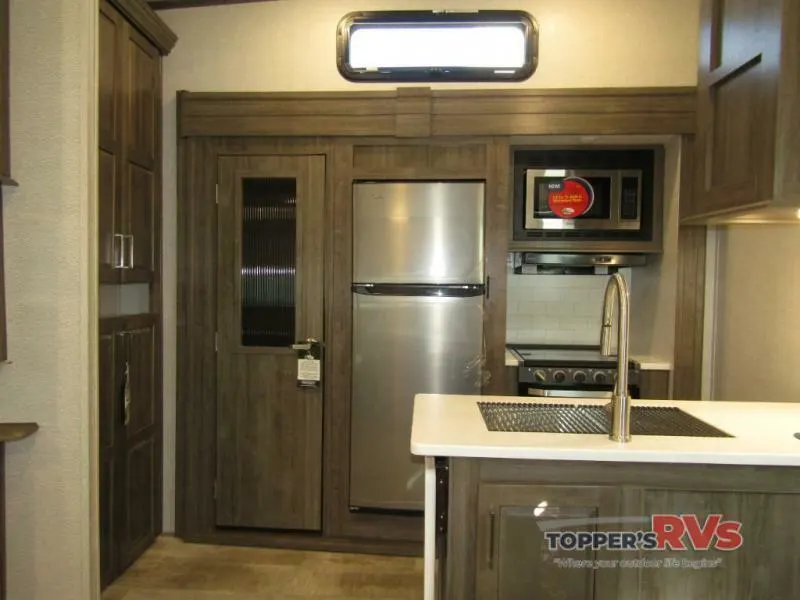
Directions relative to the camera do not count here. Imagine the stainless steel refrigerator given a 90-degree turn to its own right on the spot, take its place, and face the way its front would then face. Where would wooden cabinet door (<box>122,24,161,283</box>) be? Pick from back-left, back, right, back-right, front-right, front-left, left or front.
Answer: front

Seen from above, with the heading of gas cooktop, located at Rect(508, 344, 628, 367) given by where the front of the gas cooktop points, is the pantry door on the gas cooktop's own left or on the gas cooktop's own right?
on the gas cooktop's own right

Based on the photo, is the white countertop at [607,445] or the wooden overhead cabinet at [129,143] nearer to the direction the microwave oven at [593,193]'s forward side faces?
the white countertop

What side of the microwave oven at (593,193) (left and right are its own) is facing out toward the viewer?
front

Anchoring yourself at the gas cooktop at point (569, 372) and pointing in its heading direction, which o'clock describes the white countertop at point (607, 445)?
The white countertop is roughly at 12 o'clock from the gas cooktop.

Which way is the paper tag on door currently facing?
toward the camera

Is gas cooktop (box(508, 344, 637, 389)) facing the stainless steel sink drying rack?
yes

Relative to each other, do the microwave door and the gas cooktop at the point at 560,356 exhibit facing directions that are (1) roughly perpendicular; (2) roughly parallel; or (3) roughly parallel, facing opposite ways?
roughly parallel

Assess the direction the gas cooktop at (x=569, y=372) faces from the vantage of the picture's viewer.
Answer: facing the viewer

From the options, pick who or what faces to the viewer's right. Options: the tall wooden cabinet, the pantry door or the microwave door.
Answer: the tall wooden cabinet

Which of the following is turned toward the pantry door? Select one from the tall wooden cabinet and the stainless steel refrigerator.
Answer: the tall wooden cabinet

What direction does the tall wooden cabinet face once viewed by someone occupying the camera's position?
facing to the right of the viewer

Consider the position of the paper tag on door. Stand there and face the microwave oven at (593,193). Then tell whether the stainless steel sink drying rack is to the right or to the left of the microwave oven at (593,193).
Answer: right

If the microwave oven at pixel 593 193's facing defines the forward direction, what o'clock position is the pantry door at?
The pantry door is roughly at 2 o'clock from the microwave oven.
